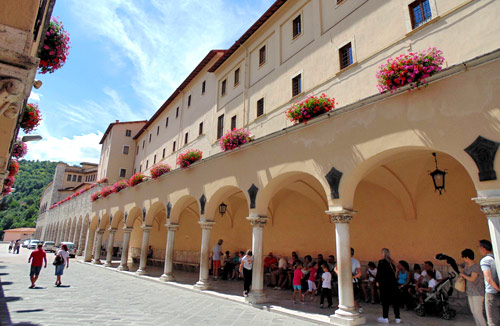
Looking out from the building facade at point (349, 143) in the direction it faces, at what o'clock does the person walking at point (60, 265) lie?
The person walking is roughly at 2 o'clock from the building facade.

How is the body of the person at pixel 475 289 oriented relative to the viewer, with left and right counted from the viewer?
facing to the left of the viewer

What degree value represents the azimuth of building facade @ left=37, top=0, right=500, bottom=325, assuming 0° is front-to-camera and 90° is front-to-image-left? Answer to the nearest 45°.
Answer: approximately 45°

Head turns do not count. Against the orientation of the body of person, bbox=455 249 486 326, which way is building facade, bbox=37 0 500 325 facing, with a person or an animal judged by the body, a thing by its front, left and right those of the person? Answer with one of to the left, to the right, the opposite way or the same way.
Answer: to the left

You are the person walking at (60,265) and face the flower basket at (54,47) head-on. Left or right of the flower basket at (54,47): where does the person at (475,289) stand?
left

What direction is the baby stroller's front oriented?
to the viewer's left
